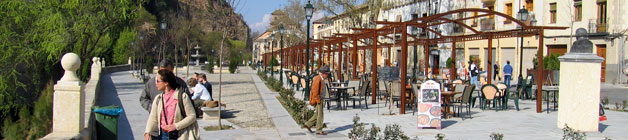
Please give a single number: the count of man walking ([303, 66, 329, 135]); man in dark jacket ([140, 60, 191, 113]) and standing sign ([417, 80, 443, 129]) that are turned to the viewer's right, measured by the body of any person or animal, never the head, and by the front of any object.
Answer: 1

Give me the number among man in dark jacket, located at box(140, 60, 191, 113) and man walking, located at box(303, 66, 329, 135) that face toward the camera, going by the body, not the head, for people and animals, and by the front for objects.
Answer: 1

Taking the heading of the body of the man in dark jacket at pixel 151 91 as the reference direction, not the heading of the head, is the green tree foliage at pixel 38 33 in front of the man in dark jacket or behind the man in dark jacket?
behind

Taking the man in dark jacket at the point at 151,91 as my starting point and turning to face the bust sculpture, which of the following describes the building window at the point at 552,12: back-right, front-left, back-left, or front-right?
front-left

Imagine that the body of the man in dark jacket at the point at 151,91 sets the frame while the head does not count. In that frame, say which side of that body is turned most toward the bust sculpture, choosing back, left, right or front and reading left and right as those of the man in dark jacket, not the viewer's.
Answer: left

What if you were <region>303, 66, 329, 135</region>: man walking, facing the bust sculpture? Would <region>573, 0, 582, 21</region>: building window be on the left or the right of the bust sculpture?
left

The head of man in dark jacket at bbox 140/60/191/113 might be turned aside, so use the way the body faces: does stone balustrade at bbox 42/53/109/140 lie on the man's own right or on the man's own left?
on the man's own right

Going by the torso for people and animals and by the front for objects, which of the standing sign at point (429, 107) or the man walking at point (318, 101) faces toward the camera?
the standing sign

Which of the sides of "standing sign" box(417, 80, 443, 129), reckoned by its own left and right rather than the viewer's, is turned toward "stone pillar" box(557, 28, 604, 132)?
left
